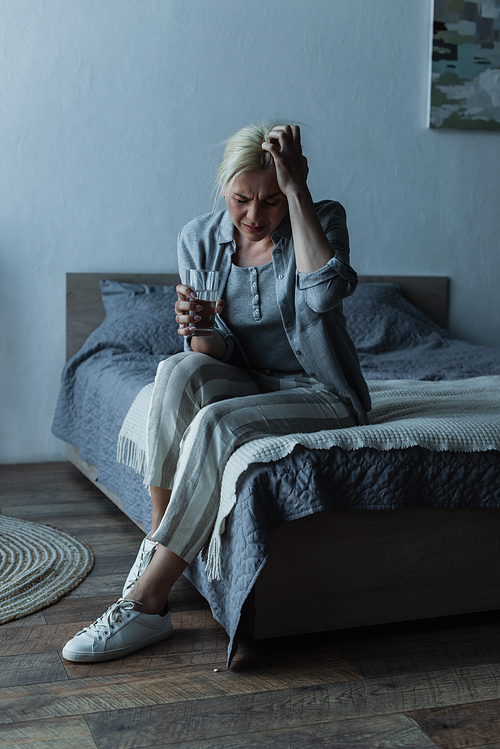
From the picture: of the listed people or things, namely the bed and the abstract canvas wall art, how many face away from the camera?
0

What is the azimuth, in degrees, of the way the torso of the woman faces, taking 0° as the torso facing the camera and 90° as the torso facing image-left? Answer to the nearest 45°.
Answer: approximately 45°

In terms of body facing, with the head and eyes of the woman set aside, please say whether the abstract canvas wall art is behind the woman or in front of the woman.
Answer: behind

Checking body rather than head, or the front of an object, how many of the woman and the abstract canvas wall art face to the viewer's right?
0

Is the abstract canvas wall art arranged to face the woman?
no

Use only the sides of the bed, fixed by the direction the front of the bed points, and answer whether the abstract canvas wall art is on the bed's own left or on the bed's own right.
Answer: on the bed's own left

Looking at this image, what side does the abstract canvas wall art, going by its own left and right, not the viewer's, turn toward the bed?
front

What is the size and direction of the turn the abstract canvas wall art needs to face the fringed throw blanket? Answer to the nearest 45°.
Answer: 0° — it already faces it

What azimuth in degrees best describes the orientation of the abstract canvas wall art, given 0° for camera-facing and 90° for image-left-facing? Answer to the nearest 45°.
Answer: approximately 0°
